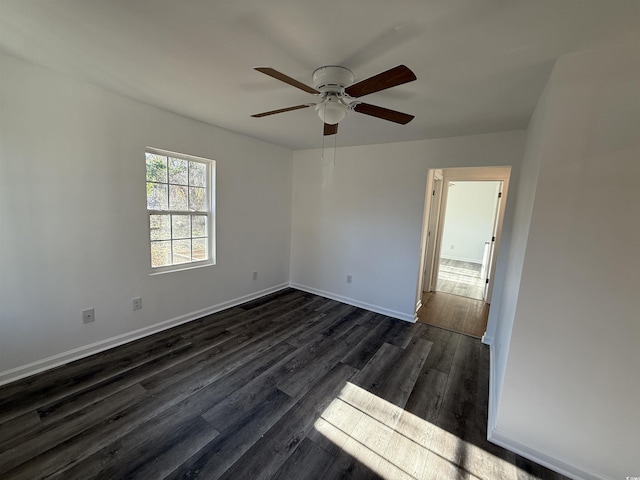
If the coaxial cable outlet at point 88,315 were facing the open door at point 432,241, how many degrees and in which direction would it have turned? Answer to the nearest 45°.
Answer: approximately 90° to its left

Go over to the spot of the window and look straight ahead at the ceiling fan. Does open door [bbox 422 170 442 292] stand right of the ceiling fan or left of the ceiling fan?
left

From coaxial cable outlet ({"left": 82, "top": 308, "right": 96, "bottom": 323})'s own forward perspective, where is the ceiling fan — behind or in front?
in front
